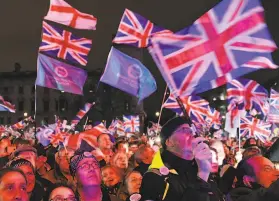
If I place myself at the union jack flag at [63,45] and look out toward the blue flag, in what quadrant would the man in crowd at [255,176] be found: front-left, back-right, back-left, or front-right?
front-right

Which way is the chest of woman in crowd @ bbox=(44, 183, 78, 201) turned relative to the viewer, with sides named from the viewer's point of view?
facing the viewer and to the right of the viewer

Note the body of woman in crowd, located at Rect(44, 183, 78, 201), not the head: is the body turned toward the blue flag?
no

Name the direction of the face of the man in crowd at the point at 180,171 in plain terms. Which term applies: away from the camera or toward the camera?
toward the camera

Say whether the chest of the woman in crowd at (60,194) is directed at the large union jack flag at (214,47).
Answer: no

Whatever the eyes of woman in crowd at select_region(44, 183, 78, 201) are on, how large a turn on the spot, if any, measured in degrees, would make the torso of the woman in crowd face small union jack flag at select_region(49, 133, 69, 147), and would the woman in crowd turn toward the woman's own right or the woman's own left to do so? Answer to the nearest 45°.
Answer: approximately 135° to the woman's own left

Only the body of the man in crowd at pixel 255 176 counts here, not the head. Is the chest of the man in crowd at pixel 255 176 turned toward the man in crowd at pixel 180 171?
no

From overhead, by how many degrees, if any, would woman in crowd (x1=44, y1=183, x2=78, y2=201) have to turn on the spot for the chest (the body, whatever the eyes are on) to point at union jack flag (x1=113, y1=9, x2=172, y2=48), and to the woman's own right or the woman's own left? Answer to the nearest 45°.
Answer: approximately 135° to the woman's own left

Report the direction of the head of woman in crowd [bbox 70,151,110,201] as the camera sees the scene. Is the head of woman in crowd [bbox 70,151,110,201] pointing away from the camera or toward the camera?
toward the camera

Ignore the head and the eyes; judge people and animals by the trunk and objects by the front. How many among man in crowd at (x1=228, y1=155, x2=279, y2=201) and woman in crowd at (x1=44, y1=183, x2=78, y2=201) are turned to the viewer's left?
0

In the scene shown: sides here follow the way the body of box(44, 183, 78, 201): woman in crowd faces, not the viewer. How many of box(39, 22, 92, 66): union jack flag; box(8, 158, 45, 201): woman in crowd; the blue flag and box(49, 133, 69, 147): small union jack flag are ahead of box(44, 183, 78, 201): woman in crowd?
0

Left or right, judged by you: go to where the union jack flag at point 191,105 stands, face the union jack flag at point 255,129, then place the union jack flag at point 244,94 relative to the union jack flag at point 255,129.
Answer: left

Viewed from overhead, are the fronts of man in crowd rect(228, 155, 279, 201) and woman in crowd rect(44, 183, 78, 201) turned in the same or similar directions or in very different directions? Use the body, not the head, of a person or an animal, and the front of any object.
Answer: same or similar directions

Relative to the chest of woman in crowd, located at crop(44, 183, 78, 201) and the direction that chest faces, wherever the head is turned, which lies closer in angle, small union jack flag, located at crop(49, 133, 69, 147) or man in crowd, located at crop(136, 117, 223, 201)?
the man in crowd
